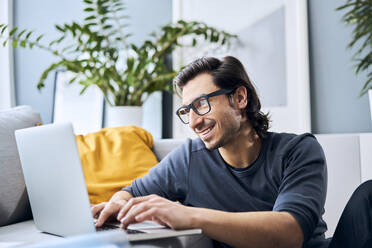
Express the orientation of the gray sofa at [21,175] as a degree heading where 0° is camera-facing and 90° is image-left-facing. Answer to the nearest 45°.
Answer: approximately 0°

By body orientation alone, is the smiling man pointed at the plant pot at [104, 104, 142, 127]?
no

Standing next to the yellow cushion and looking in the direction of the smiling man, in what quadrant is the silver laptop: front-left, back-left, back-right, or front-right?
front-right

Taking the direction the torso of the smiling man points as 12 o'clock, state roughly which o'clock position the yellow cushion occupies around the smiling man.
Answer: The yellow cushion is roughly at 3 o'clock from the smiling man.

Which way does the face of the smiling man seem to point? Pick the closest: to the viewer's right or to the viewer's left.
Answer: to the viewer's left

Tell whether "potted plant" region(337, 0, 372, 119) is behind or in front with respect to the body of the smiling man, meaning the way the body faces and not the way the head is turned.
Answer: behind

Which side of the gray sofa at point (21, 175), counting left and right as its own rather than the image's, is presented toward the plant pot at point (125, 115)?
back

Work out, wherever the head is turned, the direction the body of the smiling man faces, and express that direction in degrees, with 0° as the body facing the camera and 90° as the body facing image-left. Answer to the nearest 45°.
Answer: approximately 45°

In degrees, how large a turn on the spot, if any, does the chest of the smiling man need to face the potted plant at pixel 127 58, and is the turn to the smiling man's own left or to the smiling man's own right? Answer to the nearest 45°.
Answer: approximately 90° to the smiling man's own right

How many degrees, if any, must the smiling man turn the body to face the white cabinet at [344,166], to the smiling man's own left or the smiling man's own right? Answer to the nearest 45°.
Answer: approximately 180°

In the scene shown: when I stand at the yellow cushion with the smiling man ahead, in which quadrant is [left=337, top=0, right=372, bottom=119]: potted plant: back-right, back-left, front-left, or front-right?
front-left

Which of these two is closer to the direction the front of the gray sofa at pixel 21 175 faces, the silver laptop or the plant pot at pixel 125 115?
the silver laptop

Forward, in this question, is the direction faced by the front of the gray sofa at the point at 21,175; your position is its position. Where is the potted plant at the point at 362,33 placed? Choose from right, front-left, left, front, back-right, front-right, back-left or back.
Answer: left

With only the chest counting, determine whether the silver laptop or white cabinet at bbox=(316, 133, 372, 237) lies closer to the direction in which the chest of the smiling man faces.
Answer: the silver laptop

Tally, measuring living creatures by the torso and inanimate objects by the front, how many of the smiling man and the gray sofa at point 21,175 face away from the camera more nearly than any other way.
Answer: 0
